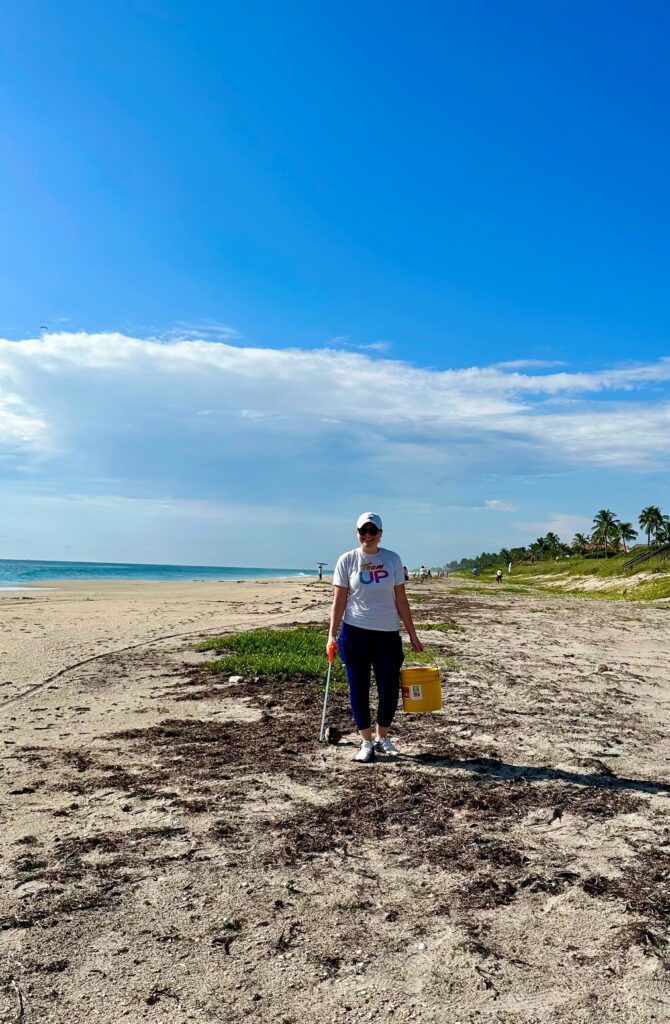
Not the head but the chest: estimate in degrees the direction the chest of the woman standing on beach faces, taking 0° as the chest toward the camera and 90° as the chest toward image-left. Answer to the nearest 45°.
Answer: approximately 0°
